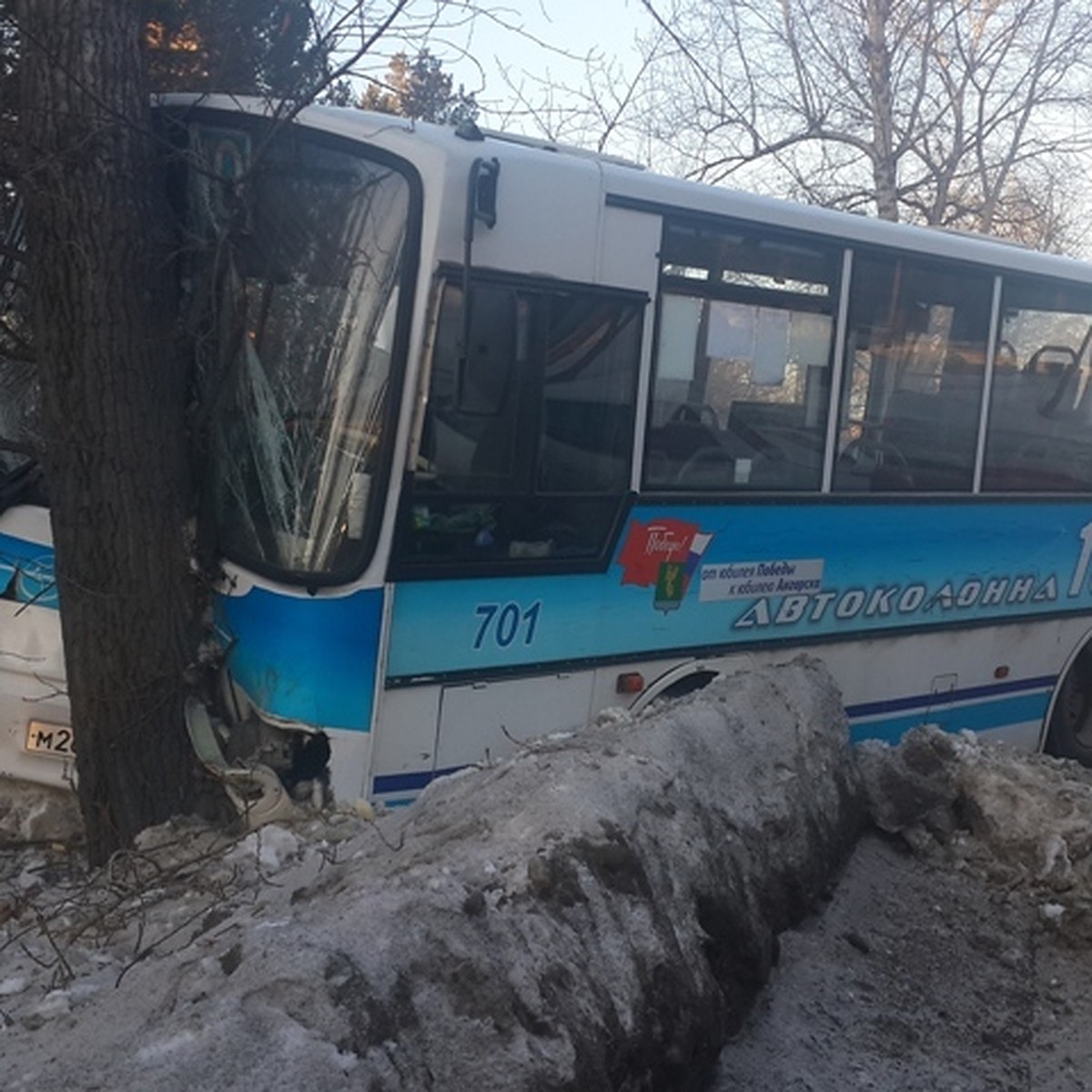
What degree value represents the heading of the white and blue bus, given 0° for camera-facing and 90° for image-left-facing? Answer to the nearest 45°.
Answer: approximately 45°

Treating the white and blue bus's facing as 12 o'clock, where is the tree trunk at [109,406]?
The tree trunk is roughly at 1 o'clock from the white and blue bus.

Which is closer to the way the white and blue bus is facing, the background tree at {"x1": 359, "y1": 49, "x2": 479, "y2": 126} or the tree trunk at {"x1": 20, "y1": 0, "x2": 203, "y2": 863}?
the tree trunk

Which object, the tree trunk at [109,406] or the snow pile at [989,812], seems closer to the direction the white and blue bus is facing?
the tree trunk
